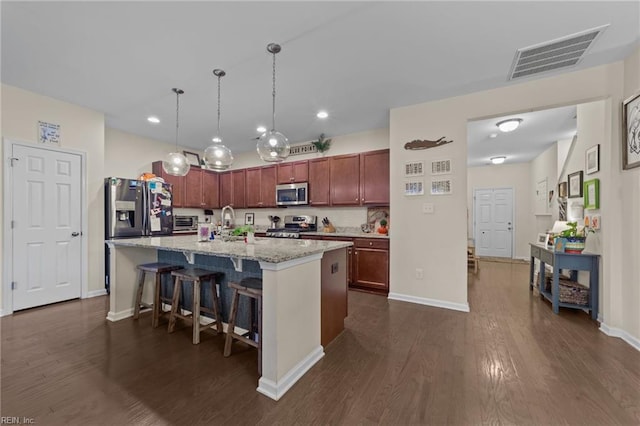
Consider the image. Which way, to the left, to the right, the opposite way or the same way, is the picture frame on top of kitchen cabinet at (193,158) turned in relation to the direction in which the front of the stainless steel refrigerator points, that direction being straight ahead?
the same way

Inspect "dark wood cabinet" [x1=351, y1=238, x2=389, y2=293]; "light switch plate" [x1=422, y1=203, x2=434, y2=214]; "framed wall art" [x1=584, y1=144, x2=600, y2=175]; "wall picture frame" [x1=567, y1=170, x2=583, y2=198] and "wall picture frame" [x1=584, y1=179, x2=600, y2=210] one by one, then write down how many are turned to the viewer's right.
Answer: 0

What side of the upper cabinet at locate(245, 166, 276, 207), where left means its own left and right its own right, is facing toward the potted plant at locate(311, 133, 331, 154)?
left

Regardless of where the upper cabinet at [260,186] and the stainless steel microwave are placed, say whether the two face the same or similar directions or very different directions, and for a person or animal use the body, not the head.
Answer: same or similar directions

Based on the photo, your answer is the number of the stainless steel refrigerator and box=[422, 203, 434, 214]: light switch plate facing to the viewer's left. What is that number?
0

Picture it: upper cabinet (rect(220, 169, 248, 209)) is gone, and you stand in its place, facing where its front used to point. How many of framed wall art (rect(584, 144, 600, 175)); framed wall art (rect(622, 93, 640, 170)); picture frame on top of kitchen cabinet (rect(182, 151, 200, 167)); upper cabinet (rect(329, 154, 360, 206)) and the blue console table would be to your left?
4

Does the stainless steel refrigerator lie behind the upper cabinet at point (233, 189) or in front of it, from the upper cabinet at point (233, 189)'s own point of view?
in front

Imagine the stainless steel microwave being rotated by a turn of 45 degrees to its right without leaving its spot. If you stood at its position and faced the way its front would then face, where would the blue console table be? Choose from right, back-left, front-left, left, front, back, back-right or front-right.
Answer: back-left

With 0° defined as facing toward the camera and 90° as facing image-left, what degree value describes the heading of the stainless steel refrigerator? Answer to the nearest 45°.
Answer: approximately 315°

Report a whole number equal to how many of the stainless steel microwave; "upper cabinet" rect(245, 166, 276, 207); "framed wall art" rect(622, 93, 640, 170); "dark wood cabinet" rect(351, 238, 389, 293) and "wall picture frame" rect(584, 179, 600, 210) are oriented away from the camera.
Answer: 0

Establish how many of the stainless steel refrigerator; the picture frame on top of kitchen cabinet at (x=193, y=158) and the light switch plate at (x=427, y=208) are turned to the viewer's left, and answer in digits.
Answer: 0

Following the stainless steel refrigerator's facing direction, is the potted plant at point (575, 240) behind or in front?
in front

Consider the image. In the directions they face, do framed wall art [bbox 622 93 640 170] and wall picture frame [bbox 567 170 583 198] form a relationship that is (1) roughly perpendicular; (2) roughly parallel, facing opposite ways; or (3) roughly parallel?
roughly parallel

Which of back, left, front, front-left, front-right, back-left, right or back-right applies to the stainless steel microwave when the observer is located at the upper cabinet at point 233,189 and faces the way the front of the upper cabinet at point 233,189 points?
left

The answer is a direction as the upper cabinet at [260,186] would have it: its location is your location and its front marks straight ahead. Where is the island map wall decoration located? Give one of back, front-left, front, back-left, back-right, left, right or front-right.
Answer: left
